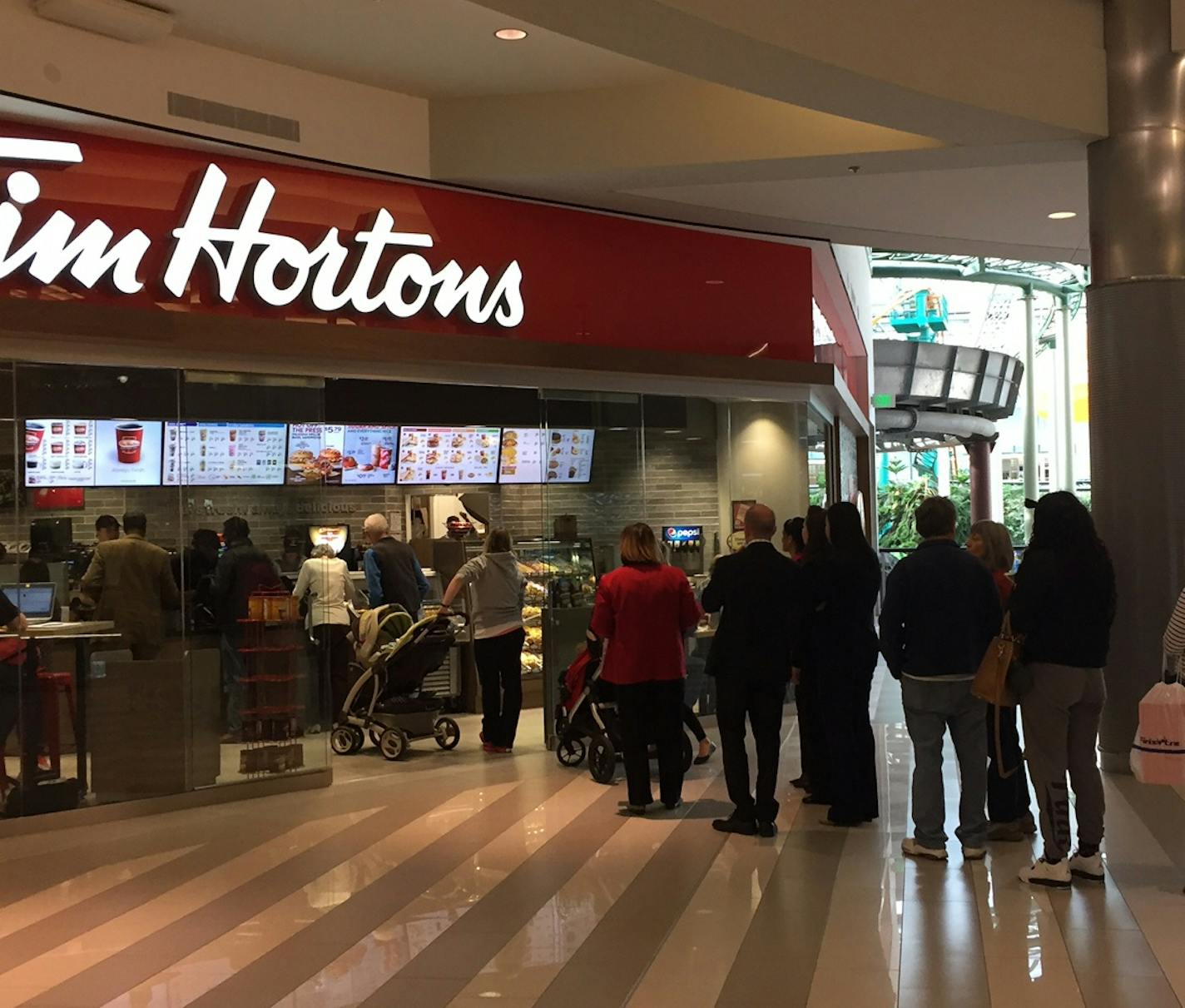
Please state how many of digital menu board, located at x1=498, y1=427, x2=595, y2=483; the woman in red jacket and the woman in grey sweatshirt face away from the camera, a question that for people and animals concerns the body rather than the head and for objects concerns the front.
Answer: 2

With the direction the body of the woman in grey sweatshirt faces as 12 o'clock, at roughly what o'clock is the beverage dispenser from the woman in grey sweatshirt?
The beverage dispenser is roughly at 2 o'clock from the woman in grey sweatshirt.

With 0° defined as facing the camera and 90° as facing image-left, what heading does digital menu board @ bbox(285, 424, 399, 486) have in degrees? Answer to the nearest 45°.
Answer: approximately 0°

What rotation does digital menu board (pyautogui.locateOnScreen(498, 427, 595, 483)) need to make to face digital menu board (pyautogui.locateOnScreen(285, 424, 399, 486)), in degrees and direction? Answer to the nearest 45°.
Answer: approximately 135° to its right

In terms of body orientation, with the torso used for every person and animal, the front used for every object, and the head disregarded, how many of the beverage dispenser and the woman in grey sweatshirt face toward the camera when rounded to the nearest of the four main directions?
1

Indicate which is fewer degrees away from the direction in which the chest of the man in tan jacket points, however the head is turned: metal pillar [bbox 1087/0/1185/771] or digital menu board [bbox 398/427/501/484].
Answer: the digital menu board

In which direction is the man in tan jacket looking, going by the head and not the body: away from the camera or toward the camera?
away from the camera

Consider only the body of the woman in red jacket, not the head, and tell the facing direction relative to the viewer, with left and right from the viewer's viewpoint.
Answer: facing away from the viewer

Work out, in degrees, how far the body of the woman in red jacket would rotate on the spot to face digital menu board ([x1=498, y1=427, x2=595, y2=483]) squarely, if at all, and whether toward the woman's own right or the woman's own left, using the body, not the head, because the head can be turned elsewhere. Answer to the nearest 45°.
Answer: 0° — they already face it
